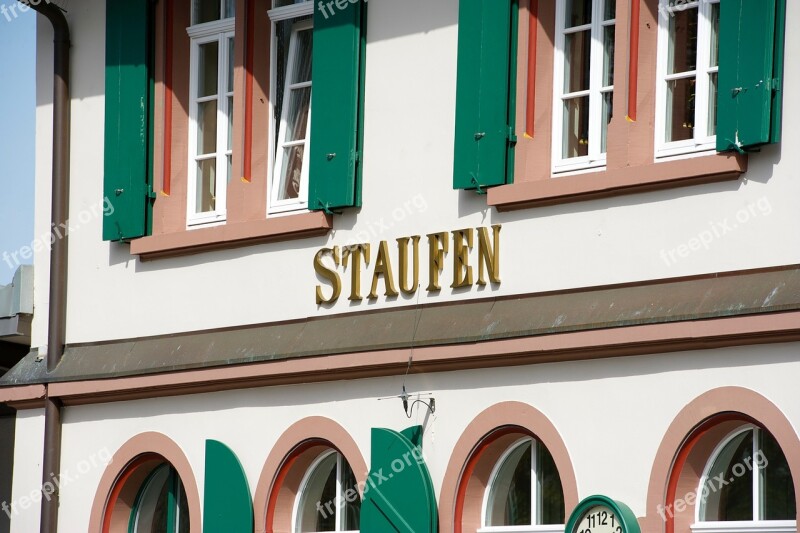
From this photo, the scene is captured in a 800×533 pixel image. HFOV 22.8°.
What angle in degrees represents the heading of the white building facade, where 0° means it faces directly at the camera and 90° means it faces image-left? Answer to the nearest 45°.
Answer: approximately 45°
